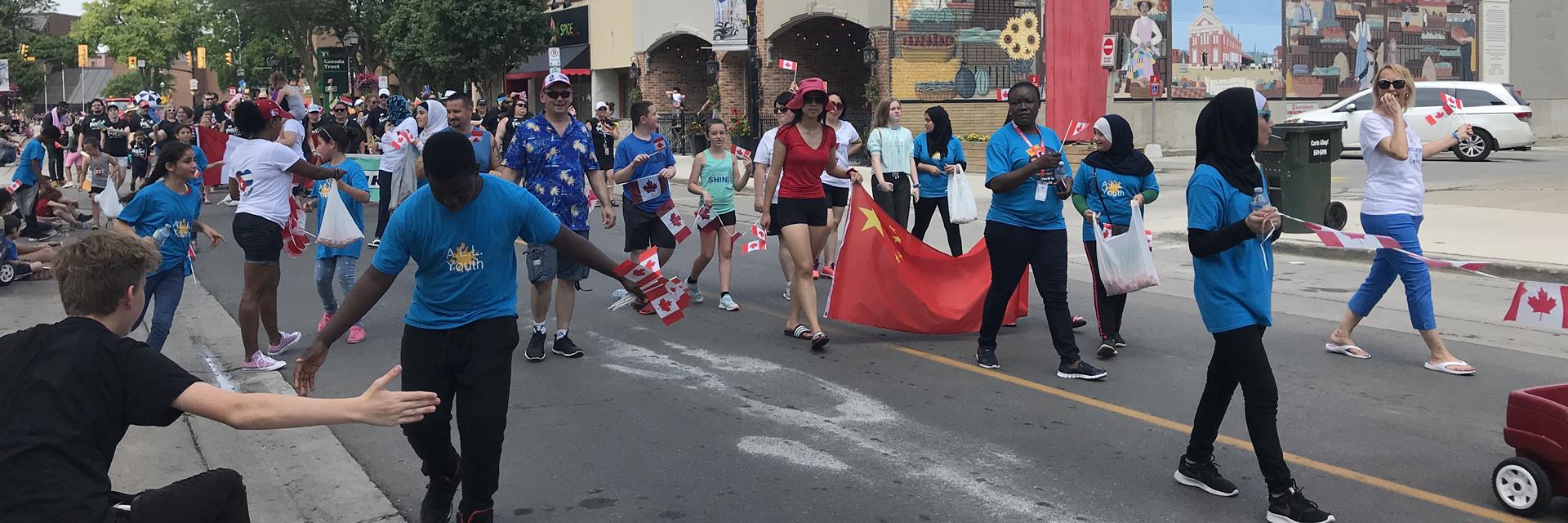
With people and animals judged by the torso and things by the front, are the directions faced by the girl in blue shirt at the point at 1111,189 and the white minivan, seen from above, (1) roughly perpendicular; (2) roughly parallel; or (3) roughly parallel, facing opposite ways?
roughly perpendicular

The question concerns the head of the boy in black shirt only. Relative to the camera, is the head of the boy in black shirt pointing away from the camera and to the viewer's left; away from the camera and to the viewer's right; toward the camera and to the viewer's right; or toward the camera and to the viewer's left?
away from the camera and to the viewer's right

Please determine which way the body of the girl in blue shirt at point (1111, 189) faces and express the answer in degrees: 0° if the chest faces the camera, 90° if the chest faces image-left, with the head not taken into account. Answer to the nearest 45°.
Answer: approximately 0°

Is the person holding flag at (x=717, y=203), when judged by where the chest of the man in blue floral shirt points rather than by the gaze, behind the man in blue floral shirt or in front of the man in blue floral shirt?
behind
